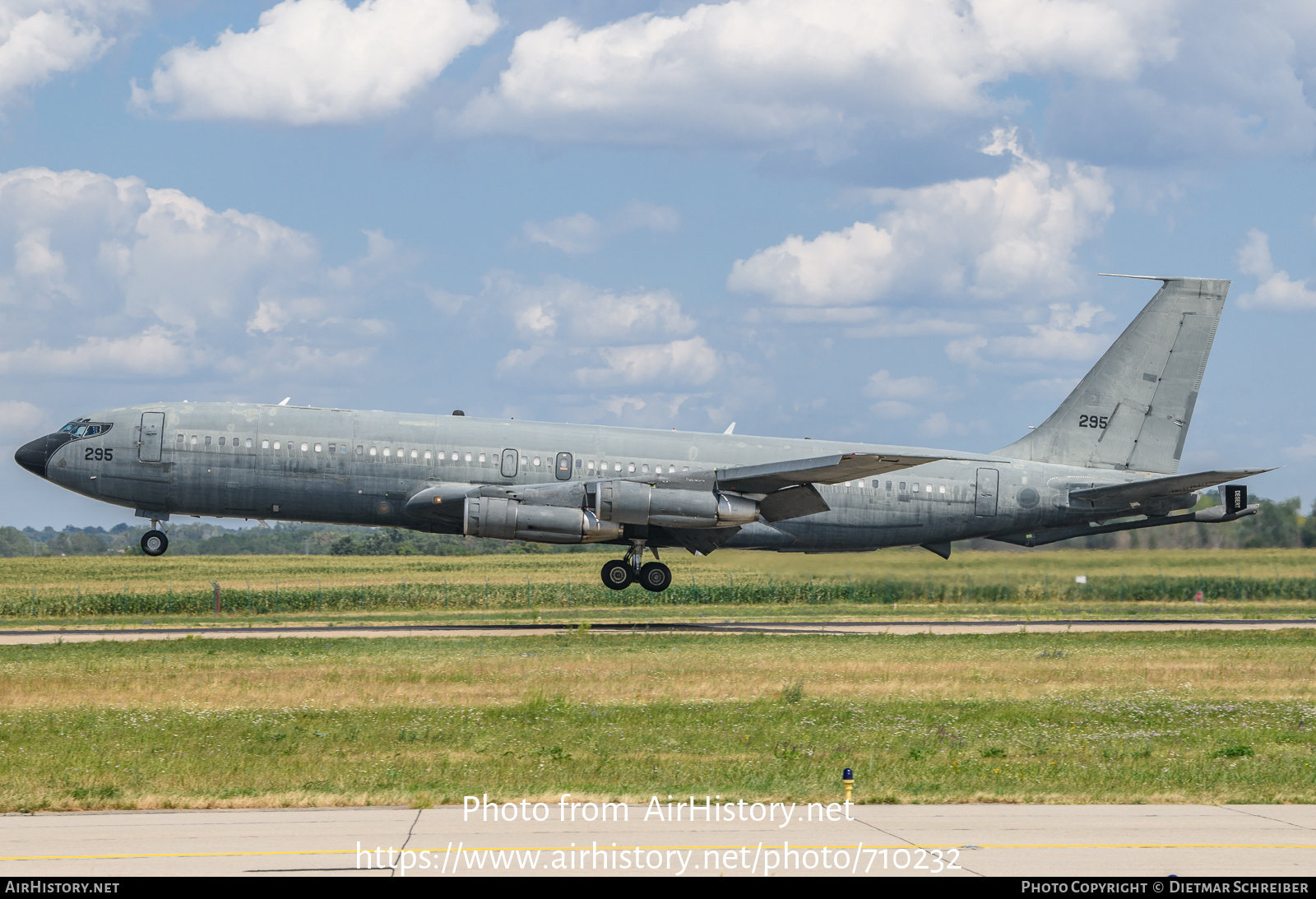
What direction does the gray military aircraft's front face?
to the viewer's left
